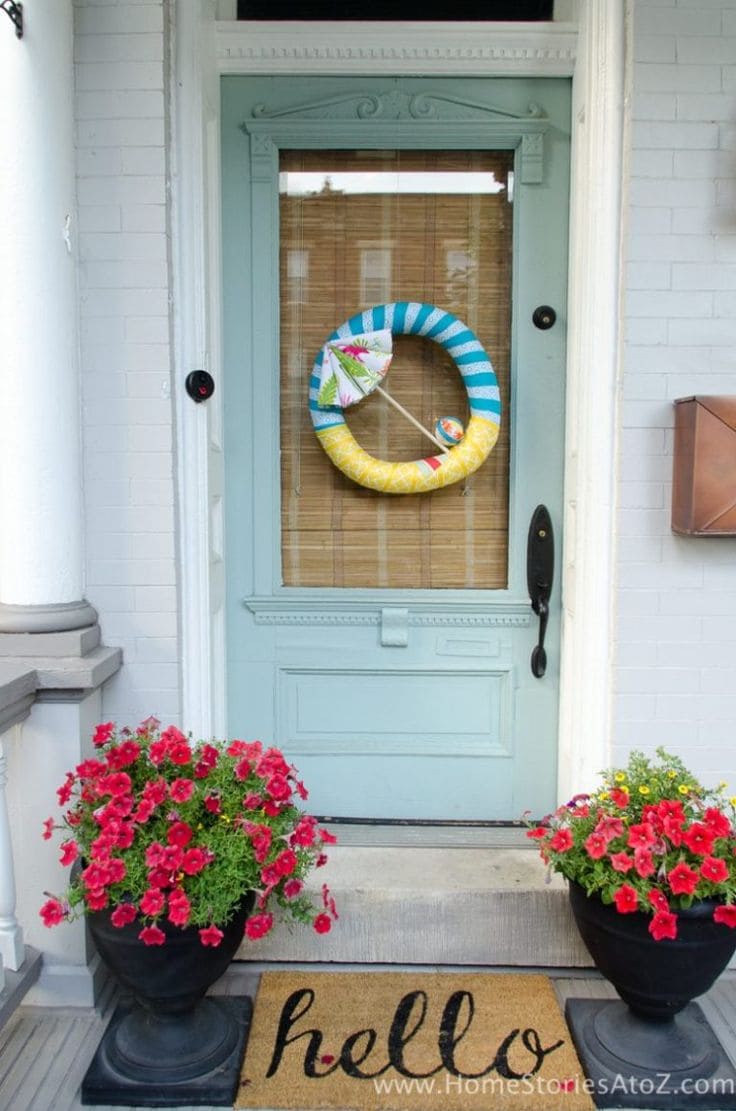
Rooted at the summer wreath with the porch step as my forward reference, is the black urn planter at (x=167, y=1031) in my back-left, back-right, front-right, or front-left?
front-right

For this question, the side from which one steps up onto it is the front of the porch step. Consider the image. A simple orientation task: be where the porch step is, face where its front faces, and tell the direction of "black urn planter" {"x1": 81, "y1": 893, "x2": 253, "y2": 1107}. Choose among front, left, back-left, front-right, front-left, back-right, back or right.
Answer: front-right

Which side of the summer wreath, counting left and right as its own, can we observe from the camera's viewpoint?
front

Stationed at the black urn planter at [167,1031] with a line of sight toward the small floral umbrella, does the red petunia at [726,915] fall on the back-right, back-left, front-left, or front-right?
front-right

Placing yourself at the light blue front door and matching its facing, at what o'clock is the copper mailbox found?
The copper mailbox is roughly at 10 o'clock from the light blue front door.

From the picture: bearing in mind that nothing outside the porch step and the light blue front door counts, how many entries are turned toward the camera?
2

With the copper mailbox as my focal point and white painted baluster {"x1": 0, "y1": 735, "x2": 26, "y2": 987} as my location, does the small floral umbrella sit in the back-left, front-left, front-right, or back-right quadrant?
front-left

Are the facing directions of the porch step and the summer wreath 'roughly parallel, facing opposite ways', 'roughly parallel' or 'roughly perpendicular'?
roughly parallel

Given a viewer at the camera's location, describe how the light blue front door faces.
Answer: facing the viewer

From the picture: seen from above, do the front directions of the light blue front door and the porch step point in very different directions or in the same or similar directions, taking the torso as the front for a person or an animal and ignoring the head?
same or similar directions

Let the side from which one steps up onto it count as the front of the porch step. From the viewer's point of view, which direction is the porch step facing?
toward the camera
